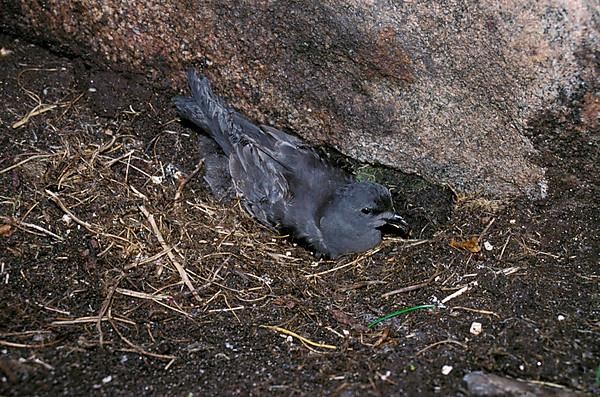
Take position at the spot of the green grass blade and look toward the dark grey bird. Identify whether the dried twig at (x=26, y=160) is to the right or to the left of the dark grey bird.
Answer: left

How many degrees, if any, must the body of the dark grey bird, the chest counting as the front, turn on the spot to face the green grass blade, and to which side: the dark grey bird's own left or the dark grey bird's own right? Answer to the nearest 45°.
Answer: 0° — it already faces it

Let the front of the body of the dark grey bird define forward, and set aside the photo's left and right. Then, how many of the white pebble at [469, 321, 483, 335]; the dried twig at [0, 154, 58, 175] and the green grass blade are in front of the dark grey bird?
2

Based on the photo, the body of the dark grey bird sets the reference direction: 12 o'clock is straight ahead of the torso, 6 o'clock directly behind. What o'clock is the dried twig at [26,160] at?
The dried twig is roughly at 4 o'clock from the dark grey bird.

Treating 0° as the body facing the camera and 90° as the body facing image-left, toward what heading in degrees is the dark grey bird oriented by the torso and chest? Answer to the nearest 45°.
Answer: approximately 315°

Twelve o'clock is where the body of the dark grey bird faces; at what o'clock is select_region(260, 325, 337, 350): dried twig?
The dried twig is roughly at 1 o'clock from the dark grey bird.

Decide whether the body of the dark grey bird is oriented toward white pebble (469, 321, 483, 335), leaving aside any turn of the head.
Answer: yes
